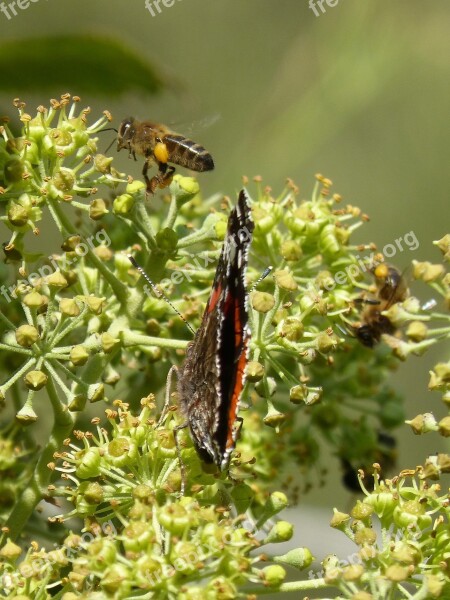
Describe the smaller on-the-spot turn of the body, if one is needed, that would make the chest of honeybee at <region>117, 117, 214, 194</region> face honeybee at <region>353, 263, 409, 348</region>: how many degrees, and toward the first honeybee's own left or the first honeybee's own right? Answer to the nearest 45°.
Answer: approximately 180°

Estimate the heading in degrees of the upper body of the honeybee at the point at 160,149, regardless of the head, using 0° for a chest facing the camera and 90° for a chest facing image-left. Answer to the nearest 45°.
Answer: approximately 90°
